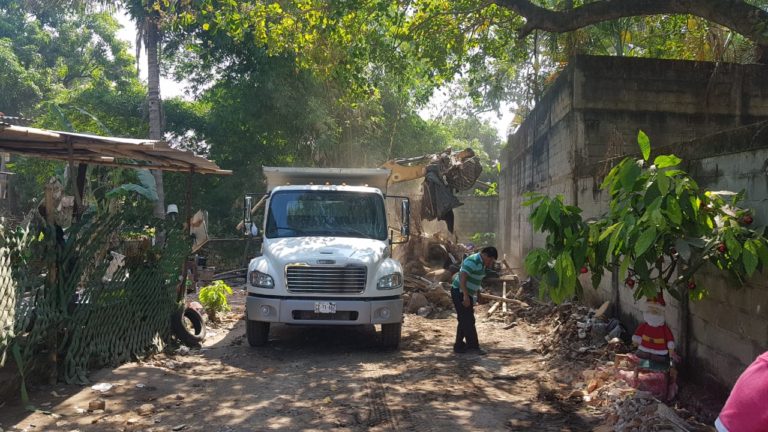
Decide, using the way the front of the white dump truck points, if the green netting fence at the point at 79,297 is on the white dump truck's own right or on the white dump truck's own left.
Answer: on the white dump truck's own right

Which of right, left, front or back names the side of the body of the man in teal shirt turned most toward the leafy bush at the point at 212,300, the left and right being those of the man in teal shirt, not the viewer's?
back

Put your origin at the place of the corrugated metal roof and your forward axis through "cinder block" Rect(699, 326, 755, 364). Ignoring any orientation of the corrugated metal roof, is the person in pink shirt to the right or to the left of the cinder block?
right

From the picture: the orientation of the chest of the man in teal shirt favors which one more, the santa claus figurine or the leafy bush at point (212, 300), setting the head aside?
the santa claus figurine

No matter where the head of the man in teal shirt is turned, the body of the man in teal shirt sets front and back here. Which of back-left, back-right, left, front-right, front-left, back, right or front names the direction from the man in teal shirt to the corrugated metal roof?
back-right

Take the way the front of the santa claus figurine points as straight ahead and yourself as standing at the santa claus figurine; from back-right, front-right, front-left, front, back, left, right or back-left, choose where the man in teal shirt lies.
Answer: back-right

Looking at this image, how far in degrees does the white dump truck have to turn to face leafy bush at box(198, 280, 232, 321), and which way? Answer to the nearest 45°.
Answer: approximately 135° to its right

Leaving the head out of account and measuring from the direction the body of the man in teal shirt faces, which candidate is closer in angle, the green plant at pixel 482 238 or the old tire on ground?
the green plant

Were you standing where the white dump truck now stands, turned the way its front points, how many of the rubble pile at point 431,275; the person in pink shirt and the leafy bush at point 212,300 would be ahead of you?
1

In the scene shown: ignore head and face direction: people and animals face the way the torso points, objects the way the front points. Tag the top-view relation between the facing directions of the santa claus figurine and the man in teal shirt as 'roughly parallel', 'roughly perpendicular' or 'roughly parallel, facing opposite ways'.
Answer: roughly perpendicular

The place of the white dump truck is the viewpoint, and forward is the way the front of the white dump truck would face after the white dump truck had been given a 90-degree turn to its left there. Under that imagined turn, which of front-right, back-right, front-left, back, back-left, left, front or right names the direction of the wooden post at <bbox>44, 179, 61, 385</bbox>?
back-right

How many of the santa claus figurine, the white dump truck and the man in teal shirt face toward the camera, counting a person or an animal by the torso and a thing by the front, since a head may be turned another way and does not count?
2
